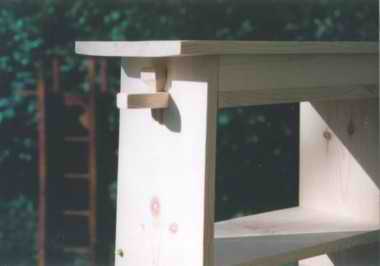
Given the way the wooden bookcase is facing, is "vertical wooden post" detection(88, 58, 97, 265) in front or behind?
behind

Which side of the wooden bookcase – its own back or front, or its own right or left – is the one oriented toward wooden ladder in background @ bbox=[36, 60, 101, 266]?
back

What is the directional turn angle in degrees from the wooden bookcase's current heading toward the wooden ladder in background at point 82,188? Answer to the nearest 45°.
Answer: approximately 180°

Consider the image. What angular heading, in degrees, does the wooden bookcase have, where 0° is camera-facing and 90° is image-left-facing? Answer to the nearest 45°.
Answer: approximately 315°
